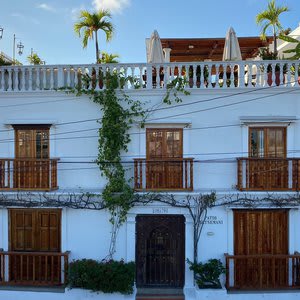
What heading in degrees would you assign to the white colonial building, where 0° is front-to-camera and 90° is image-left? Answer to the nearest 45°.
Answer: approximately 0°
